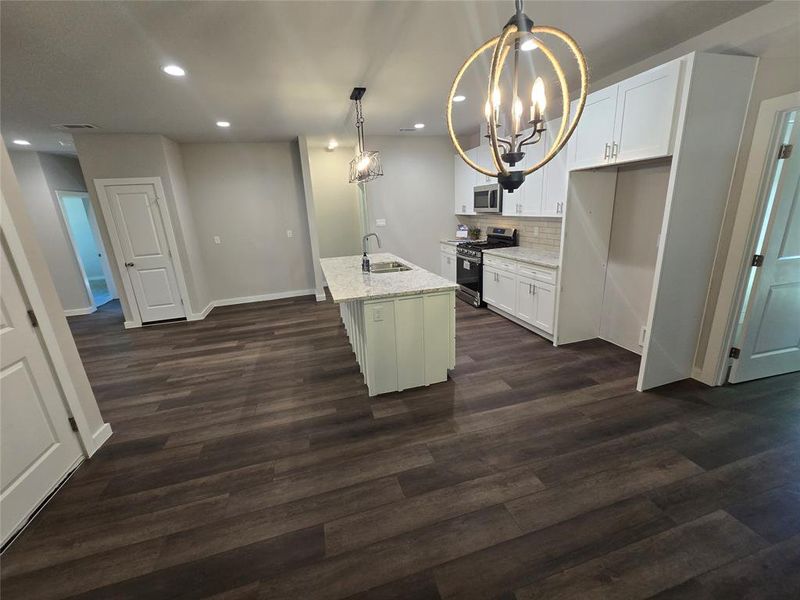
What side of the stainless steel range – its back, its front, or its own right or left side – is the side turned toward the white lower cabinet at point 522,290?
left

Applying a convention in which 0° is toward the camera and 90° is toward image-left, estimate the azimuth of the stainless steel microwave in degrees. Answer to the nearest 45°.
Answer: approximately 45°

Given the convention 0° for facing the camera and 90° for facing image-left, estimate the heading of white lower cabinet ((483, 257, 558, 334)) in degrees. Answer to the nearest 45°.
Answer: approximately 45°

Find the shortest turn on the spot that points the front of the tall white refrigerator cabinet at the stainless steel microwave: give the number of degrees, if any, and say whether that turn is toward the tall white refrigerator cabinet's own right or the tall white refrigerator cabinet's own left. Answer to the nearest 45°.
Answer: approximately 90° to the tall white refrigerator cabinet's own right

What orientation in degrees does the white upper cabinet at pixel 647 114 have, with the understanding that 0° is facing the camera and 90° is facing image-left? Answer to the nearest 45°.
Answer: approximately 45°

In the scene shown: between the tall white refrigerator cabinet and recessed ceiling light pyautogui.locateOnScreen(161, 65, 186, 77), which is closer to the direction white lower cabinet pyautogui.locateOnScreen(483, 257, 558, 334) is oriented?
the recessed ceiling light

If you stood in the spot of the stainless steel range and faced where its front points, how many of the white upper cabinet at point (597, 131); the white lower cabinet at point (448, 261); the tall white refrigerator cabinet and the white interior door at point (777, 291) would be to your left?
3

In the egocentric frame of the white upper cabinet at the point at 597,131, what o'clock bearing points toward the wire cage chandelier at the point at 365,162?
The wire cage chandelier is roughly at 1 o'clock from the white upper cabinet.

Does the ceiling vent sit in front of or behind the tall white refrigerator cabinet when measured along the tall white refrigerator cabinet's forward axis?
in front
